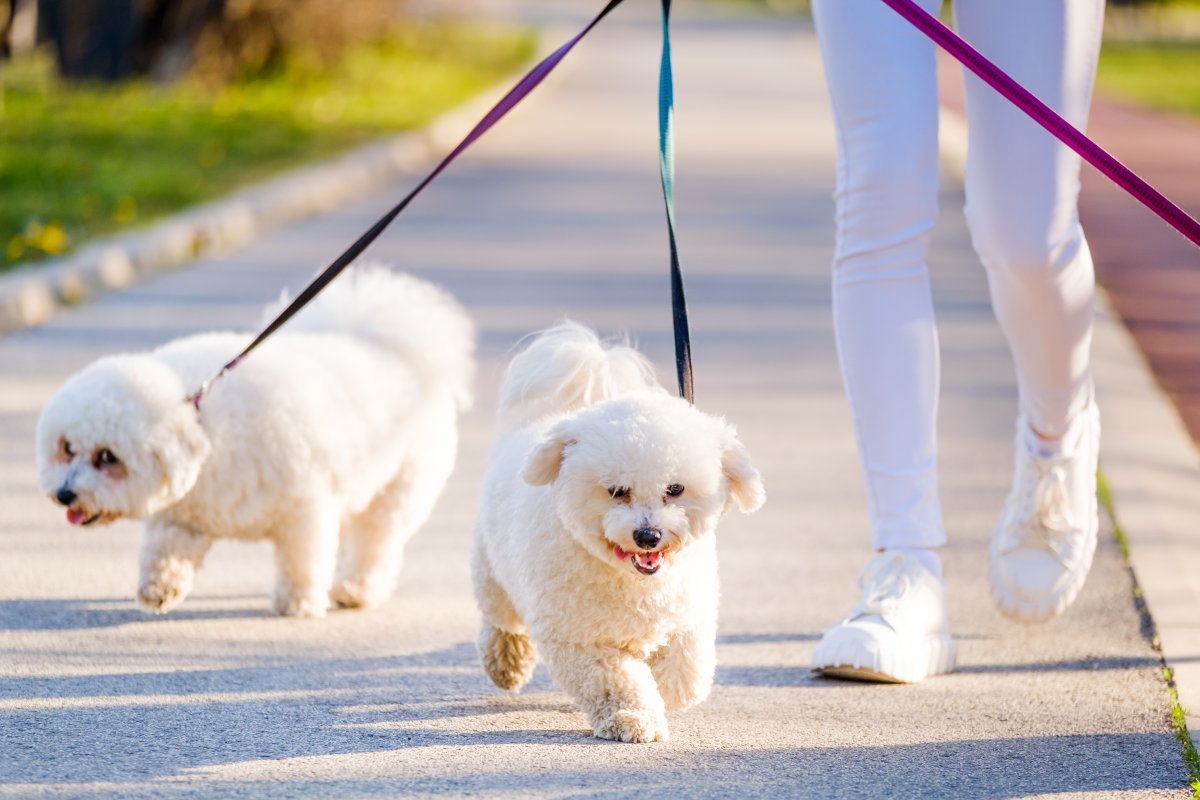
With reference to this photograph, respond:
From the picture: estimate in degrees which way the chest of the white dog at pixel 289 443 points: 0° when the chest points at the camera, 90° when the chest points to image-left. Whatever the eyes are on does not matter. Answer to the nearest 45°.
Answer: approximately 45°

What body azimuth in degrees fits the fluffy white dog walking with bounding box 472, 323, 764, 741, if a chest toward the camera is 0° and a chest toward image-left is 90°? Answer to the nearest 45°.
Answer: approximately 315°

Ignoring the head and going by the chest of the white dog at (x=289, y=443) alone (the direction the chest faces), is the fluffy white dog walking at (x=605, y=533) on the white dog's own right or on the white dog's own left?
on the white dog's own left

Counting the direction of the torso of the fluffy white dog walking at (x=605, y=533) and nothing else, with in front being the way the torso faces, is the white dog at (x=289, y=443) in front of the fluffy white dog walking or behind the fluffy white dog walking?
behind

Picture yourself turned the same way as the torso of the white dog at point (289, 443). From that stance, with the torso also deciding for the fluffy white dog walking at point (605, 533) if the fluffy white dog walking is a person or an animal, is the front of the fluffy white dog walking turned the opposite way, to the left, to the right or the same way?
to the left
